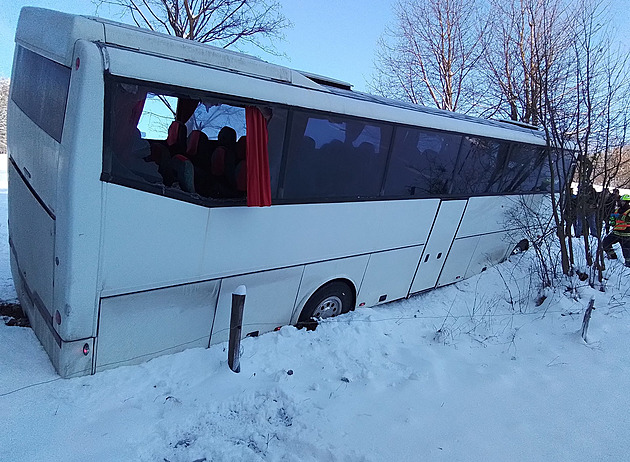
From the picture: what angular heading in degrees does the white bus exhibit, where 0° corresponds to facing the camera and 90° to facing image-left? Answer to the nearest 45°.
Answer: approximately 225°
